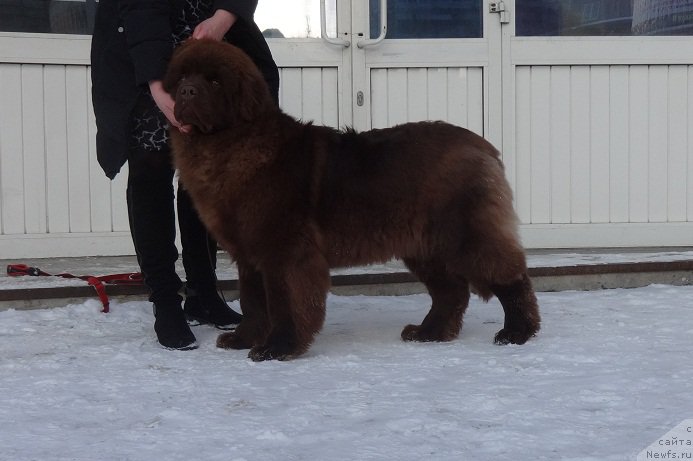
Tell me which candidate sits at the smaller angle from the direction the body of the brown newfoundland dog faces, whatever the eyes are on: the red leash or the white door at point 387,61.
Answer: the red leash

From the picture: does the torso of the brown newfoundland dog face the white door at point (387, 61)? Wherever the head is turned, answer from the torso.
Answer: no

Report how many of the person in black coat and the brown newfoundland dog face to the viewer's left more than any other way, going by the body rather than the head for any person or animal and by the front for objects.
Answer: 1

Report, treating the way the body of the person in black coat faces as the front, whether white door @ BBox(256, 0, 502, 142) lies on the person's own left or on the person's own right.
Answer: on the person's own left

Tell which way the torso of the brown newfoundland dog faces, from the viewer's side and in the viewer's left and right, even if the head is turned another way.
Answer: facing to the left of the viewer

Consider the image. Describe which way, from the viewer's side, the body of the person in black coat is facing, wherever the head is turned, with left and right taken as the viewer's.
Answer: facing the viewer and to the right of the viewer

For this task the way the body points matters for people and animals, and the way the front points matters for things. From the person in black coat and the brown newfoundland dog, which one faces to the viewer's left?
the brown newfoundland dog

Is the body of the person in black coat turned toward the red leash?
no
